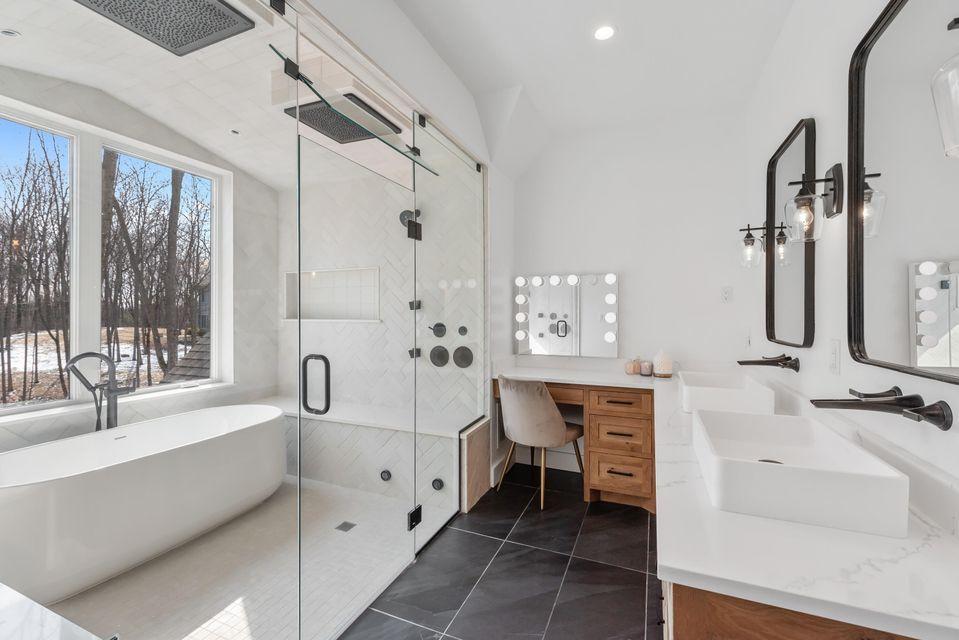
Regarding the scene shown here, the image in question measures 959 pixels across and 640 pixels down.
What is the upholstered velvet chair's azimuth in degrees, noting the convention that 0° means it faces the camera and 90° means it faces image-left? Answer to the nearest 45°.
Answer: approximately 225°

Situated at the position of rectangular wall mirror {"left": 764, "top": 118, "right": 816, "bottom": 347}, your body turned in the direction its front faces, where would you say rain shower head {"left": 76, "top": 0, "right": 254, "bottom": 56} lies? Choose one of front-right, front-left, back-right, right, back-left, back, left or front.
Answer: front-left

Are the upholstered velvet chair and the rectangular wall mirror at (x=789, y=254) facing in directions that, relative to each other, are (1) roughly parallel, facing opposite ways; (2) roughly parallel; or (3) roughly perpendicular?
roughly perpendicular

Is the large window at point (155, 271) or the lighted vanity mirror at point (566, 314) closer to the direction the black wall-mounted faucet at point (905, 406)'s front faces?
the large window

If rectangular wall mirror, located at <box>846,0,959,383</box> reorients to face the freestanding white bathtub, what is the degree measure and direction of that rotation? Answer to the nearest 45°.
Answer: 0° — it already faces it

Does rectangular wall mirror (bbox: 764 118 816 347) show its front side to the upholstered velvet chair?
yes

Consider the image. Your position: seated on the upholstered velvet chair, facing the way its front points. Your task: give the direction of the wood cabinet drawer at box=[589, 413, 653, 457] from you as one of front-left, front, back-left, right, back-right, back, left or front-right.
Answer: front-right

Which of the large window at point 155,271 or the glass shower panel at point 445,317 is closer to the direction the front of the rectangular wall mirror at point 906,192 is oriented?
the large window

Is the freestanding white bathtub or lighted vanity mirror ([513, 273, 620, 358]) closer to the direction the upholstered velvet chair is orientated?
the lighted vanity mirror

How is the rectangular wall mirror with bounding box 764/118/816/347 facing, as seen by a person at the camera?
facing to the left of the viewer

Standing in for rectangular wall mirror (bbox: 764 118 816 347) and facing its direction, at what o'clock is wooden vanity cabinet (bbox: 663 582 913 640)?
The wooden vanity cabinet is roughly at 9 o'clock from the rectangular wall mirror.

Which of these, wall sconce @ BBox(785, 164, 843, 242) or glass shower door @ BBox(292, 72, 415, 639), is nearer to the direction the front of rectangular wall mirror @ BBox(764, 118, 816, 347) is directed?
the glass shower door

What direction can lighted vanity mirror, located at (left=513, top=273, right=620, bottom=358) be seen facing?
toward the camera

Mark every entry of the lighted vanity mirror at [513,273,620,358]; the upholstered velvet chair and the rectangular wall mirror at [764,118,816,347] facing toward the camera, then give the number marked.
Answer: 1
